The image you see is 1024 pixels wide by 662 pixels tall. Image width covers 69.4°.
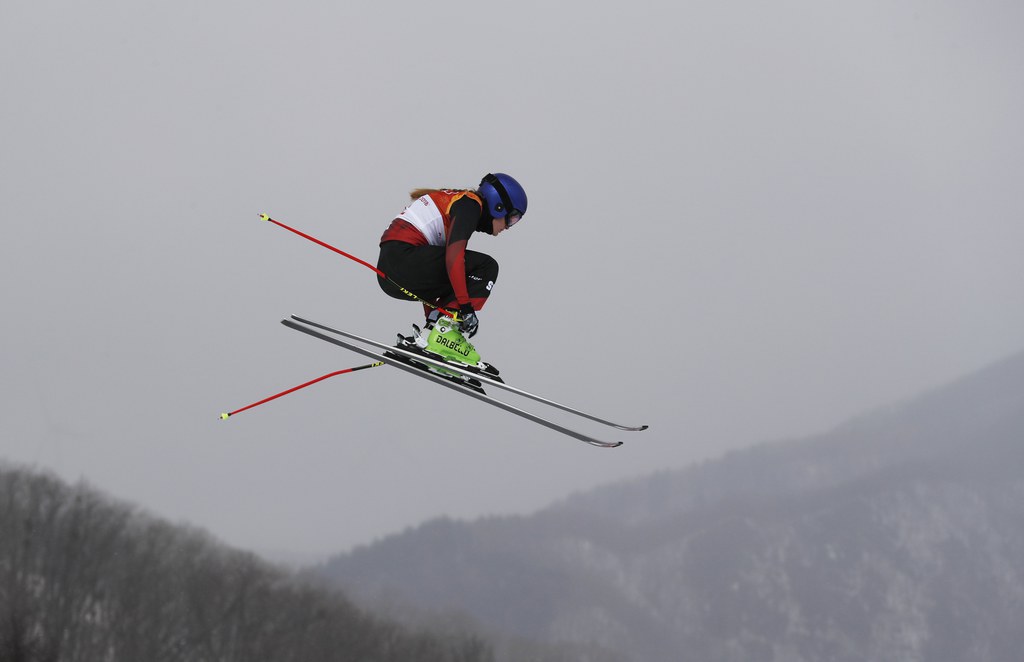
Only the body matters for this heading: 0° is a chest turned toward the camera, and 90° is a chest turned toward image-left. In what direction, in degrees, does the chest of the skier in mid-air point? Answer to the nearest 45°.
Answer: approximately 270°

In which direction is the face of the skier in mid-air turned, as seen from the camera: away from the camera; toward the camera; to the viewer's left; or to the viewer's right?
to the viewer's right
